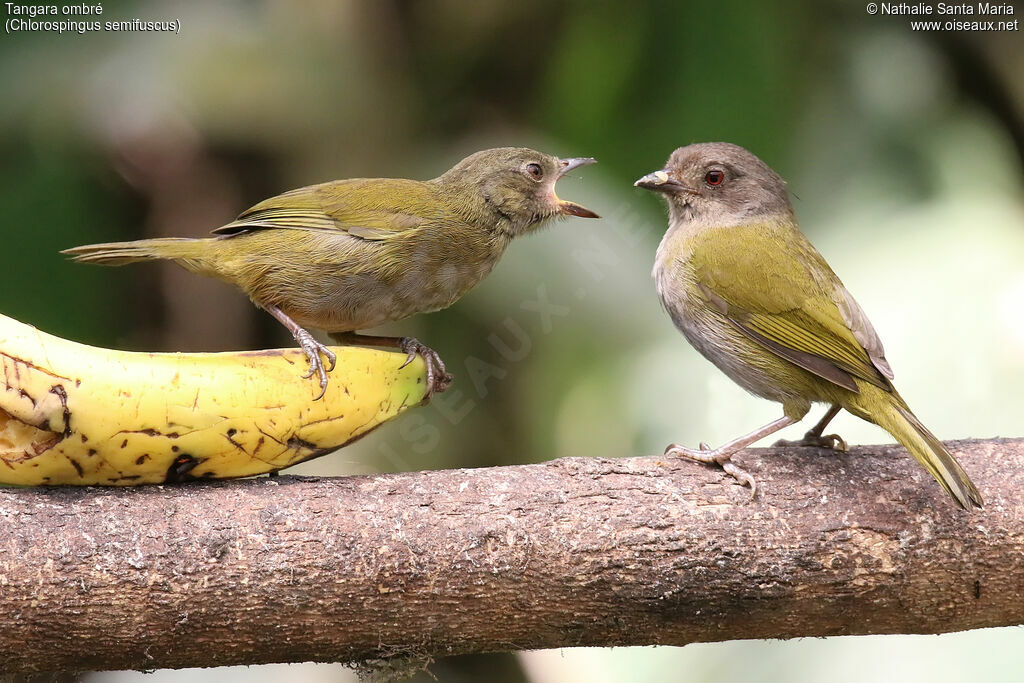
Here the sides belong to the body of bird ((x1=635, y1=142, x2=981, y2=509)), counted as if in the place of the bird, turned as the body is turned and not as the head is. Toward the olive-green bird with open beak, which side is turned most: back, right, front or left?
front

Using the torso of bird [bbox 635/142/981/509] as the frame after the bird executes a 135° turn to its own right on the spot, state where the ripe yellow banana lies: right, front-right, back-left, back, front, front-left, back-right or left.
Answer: back

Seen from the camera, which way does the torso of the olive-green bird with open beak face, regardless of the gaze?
to the viewer's right

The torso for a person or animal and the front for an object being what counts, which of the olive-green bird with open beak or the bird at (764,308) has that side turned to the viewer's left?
the bird

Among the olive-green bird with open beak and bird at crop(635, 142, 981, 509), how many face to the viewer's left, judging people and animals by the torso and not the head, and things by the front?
1

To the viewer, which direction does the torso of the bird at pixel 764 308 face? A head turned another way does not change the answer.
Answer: to the viewer's left
